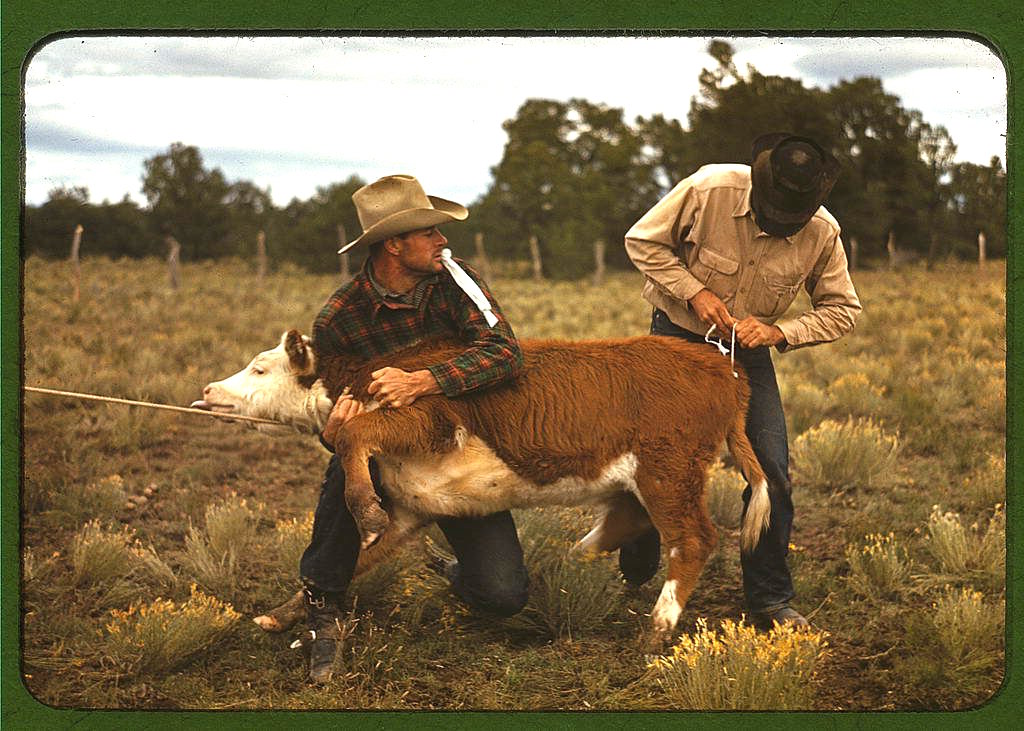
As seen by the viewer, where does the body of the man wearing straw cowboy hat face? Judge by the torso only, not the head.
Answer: toward the camera

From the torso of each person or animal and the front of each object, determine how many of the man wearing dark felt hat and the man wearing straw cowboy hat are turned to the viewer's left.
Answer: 0

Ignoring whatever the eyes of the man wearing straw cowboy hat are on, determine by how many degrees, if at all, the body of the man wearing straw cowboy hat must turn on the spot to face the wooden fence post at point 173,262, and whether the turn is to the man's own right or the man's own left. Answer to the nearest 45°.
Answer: approximately 180°

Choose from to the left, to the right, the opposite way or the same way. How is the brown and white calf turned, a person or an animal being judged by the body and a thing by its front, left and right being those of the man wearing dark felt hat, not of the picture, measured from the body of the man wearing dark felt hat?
to the right

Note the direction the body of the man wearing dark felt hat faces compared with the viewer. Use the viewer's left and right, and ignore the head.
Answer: facing the viewer

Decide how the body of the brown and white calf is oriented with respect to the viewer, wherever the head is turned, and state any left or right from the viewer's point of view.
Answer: facing to the left of the viewer

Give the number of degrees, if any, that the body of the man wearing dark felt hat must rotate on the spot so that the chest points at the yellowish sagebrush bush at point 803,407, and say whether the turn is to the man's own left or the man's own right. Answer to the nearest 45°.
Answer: approximately 180°

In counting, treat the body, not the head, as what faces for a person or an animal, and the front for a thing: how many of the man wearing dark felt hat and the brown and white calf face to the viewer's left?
1

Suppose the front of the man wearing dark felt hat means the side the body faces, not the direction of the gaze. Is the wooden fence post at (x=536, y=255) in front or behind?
behind

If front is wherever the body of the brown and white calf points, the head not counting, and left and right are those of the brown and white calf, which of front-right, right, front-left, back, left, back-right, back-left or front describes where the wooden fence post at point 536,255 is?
right

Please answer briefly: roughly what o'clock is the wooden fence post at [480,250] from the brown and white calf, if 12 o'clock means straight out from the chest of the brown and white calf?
The wooden fence post is roughly at 3 o'clock from the brown and white calf.

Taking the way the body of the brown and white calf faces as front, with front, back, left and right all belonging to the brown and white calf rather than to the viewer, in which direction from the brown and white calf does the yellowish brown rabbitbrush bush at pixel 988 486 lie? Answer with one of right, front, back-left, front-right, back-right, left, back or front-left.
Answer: back-right

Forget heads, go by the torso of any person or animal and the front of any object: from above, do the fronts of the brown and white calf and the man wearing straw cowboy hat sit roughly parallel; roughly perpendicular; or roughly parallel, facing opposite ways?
roughly perpendicular
